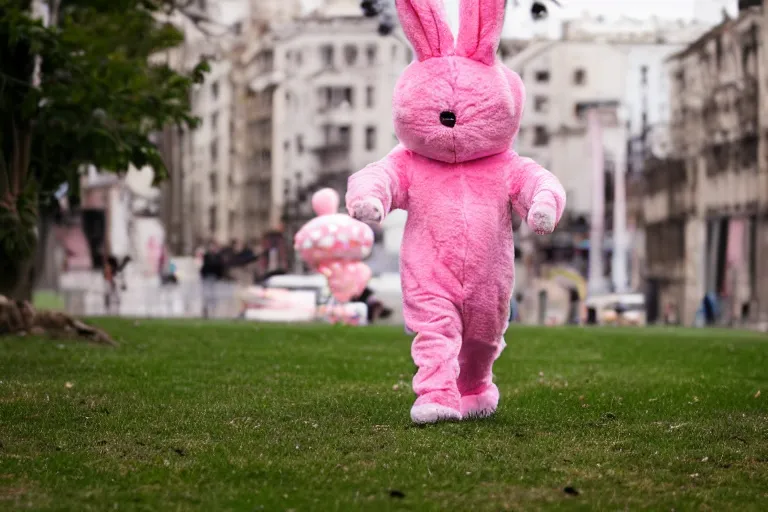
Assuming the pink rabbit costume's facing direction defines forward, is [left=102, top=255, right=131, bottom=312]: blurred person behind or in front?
behind

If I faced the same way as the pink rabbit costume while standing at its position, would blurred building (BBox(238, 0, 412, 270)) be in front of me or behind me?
behind

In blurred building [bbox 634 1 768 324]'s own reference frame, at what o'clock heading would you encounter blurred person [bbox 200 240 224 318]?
The blurred person is roughly at 12 o'clock from the blurred building.

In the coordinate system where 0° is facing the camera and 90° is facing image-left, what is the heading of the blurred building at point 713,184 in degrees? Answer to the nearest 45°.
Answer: approximately 45°

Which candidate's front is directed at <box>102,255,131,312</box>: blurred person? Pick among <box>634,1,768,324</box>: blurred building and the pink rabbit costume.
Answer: the blurred building

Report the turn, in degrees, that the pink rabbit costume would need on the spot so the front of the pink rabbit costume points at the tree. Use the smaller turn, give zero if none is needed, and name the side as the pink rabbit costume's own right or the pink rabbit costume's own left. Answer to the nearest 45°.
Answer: approximately 135° to the pink rabbit costume's own right

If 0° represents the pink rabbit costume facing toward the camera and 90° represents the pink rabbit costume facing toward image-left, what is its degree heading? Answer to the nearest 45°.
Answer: approximately 0°

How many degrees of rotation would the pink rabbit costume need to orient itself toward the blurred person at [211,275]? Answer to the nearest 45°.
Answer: approximately 180°

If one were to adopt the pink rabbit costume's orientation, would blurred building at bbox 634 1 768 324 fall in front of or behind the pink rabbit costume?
behind

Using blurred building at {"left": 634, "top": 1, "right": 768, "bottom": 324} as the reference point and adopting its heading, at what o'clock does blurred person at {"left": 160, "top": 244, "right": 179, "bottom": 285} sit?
The blurred person is roughly at 1 o'clock from the blurred building.
